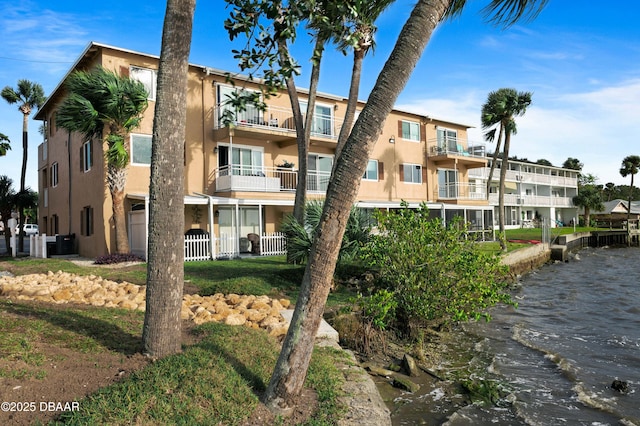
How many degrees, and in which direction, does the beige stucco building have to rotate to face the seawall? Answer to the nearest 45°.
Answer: approximately 45° to its left

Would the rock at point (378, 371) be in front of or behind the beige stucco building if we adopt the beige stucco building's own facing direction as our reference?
in front

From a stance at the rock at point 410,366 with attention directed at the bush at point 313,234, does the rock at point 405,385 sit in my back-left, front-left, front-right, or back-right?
back-left

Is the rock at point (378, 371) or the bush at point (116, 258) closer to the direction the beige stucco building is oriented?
the rock

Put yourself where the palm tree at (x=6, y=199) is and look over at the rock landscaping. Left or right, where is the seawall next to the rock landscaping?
left

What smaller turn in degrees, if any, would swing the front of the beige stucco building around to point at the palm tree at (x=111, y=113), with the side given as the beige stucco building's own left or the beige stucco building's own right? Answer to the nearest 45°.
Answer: approximately 90° to the beige stucco building's own right

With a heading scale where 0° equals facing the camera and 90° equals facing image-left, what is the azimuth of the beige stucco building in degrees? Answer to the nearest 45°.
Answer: approximately 315°

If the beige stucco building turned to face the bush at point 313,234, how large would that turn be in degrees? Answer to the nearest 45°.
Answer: approximately 45° to its right

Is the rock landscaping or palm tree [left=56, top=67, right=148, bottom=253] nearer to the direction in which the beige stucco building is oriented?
the rock landscaping
